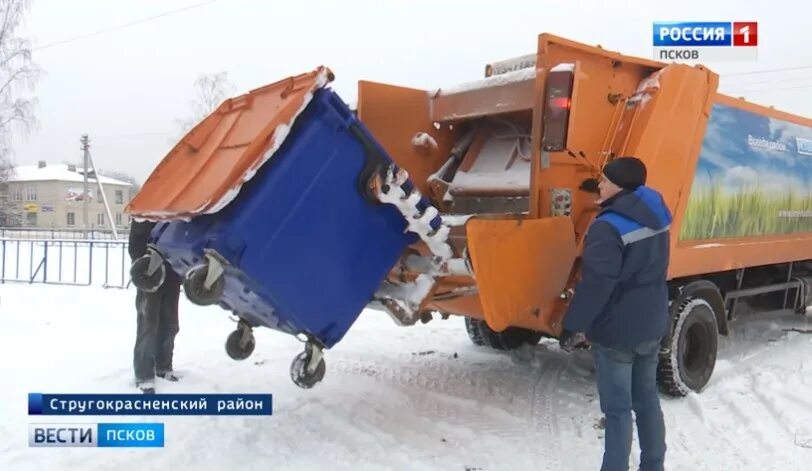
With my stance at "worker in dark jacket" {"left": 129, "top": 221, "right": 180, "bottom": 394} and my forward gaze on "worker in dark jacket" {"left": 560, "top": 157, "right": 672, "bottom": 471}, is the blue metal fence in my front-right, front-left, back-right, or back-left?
back-left

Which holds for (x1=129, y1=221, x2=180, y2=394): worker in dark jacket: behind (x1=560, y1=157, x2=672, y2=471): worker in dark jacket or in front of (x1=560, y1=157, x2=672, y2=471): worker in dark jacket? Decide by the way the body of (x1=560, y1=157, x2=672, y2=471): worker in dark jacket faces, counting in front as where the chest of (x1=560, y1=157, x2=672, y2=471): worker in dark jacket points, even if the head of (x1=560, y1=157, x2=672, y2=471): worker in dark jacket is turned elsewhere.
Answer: in front

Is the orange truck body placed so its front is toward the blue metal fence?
no

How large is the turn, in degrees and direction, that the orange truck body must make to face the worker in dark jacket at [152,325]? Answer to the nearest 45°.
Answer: approximately 135° to its left

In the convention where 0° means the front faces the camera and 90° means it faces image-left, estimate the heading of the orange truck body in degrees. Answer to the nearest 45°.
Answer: approximately 225°

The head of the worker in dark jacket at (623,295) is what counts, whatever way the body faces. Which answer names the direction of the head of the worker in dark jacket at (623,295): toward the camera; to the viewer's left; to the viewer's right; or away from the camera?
to the viewer's left

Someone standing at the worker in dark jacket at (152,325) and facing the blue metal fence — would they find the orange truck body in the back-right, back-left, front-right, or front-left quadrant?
back-right

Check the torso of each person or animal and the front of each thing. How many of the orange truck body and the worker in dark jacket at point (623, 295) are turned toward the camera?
0

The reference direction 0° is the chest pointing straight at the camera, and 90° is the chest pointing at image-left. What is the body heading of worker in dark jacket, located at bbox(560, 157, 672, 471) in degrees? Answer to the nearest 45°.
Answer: approximately 135°
